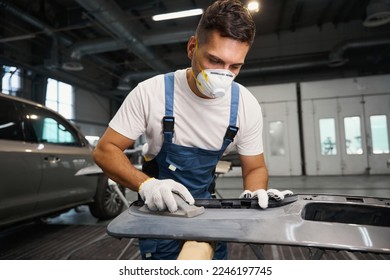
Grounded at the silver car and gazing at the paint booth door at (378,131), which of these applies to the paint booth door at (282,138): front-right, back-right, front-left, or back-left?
front-left

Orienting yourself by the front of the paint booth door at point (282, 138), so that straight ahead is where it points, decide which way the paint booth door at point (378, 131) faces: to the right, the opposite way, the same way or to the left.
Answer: the same way

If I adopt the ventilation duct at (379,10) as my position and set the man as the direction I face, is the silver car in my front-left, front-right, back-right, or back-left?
front-right

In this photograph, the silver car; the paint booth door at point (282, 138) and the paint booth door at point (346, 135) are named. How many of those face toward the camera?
2

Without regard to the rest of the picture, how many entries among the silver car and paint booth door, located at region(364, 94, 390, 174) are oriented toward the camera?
1

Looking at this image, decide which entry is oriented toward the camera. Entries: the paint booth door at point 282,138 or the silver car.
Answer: the paint booth door

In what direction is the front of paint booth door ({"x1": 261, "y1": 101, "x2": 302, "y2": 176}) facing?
toward the camera

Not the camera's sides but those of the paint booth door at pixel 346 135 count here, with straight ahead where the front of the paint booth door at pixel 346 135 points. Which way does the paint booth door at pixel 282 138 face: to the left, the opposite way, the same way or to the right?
the same way

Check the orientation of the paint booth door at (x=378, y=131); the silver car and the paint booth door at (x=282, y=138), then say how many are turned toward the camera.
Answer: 2

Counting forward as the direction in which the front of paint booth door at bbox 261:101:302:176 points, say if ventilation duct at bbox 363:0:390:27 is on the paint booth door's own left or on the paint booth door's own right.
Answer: on the paint booth door's own left

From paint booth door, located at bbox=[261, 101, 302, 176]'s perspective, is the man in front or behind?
in front

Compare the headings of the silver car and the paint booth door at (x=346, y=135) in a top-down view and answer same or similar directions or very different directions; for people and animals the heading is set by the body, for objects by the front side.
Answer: very different directions

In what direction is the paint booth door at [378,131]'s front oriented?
toward the camera

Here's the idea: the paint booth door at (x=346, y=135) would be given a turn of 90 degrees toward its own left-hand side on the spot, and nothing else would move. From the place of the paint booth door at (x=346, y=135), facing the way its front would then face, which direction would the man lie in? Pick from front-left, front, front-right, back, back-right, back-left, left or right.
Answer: right

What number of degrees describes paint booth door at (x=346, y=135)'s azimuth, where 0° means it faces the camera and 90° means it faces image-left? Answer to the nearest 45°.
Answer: approximately 0°

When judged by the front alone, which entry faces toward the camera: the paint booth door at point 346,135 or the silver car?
the paint booth door
